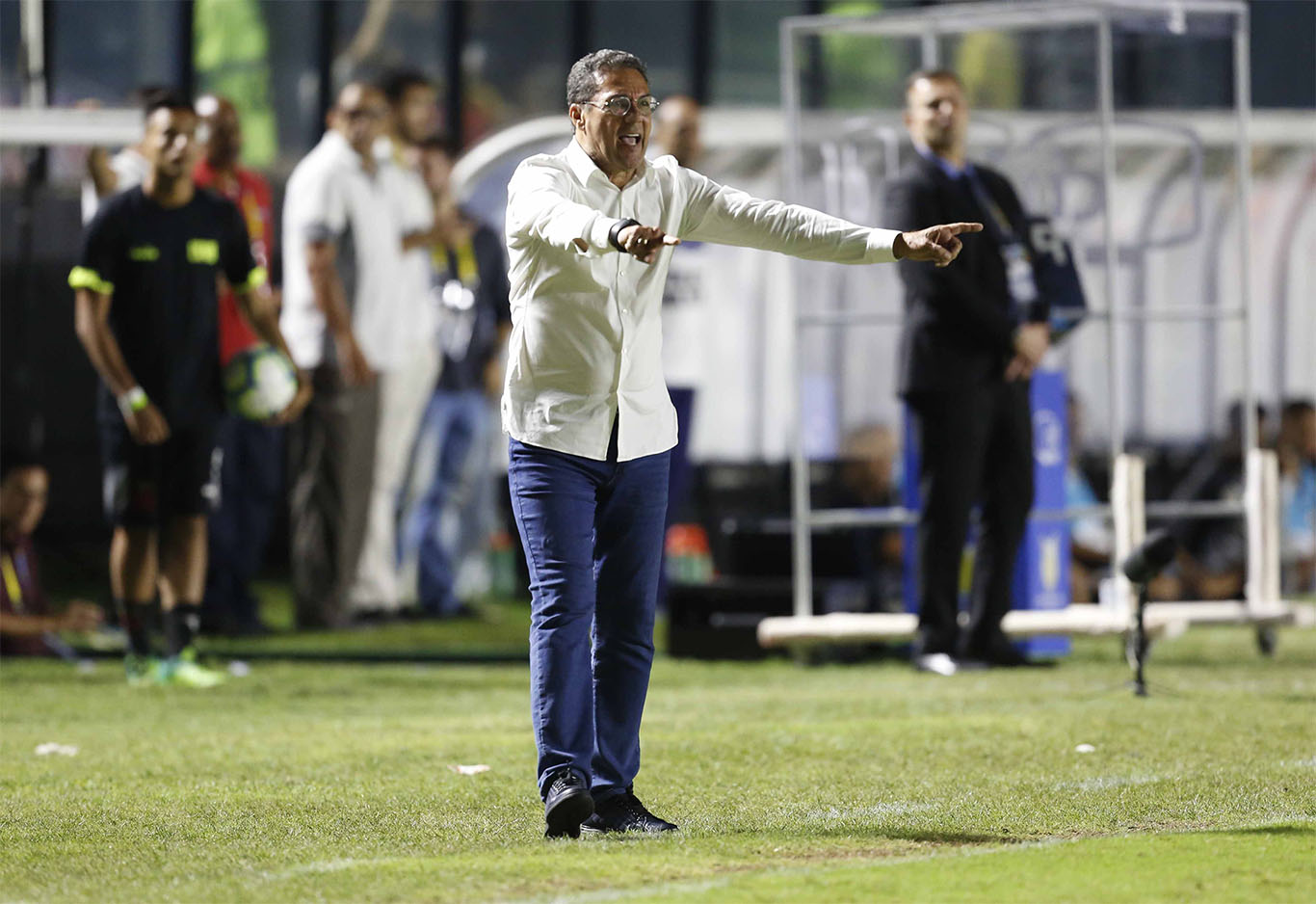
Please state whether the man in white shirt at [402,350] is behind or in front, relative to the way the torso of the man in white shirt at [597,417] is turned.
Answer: behind

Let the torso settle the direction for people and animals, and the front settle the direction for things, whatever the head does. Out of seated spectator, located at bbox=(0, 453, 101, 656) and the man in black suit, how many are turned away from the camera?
0

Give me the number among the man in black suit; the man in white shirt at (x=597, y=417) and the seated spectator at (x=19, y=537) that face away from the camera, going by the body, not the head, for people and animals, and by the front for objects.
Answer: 0

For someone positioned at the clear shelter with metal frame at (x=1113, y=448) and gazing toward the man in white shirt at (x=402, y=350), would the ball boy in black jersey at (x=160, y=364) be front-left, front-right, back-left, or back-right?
front-left

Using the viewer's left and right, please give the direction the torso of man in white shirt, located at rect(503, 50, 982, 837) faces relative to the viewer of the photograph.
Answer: facing the viewer and to the right of the viewer

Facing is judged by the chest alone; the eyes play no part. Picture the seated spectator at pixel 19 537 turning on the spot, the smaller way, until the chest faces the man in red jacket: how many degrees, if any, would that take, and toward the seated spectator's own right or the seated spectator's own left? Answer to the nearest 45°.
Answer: approximately 90° to the seated spectator's own left

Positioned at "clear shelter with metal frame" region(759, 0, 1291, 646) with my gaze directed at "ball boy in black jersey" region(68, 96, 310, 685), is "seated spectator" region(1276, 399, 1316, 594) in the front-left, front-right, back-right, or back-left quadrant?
back-right

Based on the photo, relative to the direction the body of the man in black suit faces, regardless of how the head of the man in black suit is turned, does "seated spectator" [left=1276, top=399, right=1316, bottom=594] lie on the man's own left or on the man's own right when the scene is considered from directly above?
on the man's own left

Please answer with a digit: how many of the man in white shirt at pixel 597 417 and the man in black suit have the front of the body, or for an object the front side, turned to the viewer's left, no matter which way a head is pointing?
0

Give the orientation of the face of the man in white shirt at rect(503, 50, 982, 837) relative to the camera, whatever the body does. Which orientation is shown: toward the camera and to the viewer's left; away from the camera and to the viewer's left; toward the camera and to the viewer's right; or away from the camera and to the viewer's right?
toward the camera and to the viewer's right

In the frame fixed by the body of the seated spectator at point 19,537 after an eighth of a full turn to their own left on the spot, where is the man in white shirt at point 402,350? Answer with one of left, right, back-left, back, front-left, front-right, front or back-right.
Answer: front-left

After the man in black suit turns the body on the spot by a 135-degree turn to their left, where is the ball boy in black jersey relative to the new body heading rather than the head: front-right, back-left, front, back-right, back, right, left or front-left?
left
